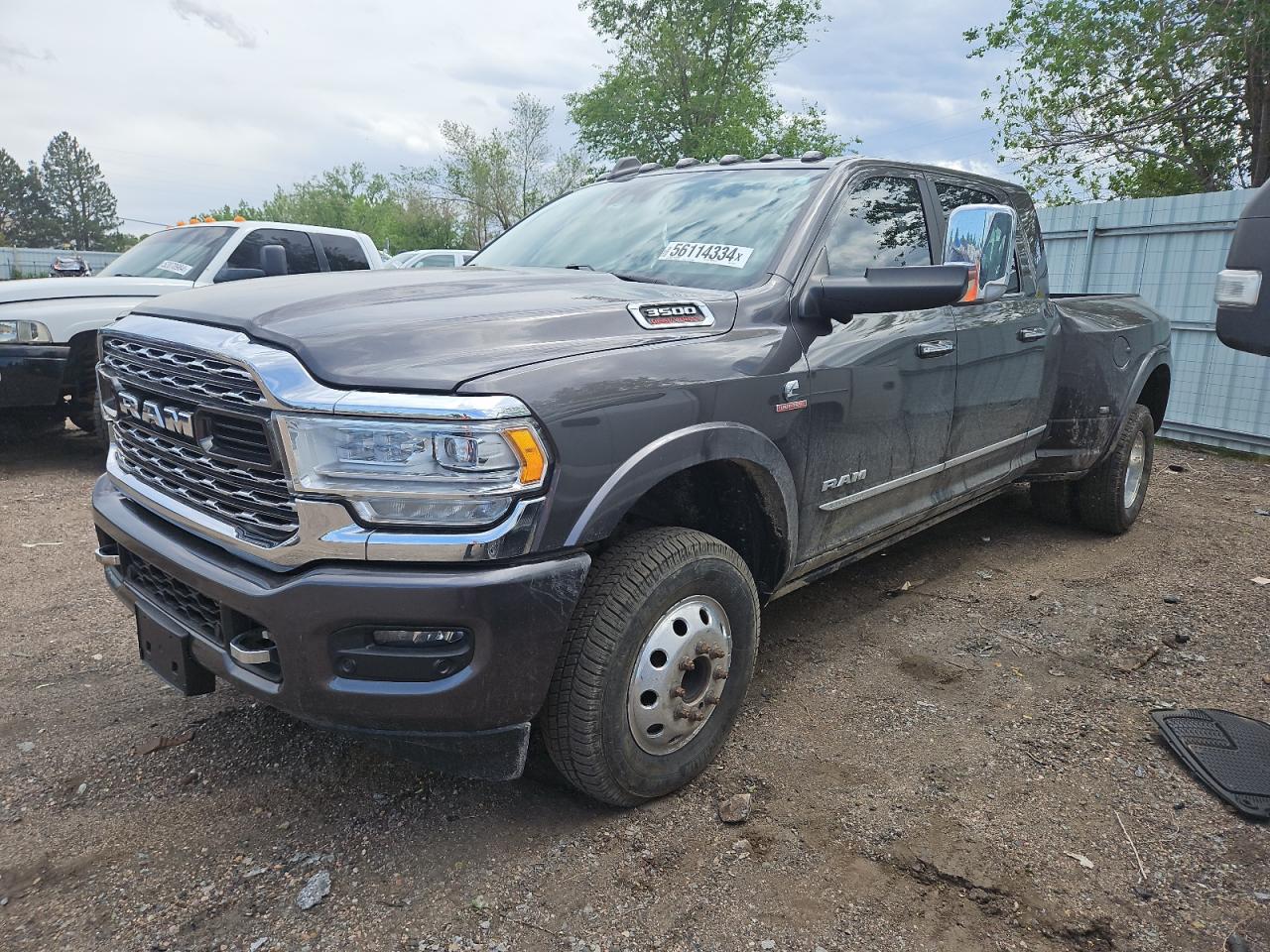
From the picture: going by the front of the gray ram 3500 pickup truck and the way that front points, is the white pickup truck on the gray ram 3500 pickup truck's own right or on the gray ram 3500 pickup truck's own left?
on the gray ram 3500 pickup truck's own right

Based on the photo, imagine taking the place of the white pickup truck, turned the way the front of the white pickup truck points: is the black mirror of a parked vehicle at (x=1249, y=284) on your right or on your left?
on your left

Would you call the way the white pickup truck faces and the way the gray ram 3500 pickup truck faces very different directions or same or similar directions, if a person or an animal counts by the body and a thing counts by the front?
same or similar directions

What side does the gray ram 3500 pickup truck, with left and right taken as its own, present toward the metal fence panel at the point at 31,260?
right

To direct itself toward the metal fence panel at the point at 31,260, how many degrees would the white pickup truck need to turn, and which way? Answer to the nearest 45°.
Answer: approximately 135° to its right

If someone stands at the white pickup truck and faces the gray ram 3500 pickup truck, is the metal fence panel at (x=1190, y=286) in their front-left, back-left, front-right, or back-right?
front-left

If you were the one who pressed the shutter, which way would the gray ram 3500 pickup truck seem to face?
facing the viewer and to the left of the viewer

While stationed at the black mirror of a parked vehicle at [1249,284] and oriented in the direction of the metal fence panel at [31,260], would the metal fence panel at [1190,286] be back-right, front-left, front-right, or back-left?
front-right

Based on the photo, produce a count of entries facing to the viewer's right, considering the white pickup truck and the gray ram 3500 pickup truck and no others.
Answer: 0

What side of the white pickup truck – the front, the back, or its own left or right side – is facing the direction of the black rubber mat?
left

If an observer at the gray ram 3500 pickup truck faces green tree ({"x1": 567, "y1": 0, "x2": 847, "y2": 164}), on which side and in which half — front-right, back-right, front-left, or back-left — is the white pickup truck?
front-left
